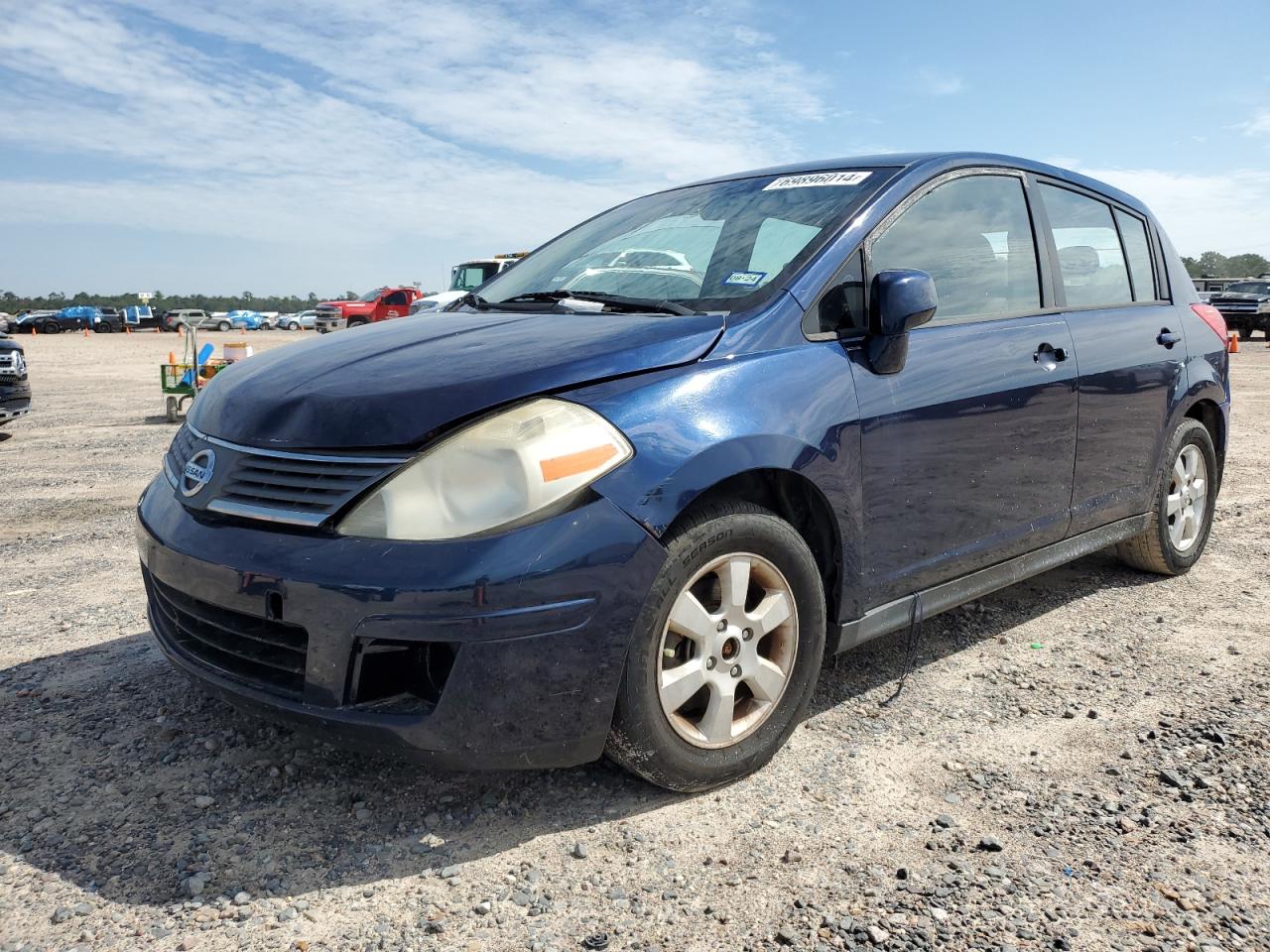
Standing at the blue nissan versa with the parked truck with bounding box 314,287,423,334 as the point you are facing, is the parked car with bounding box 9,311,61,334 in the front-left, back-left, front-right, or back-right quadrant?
front-left

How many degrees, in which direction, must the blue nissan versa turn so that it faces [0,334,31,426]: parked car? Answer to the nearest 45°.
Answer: approximately 90° to its right

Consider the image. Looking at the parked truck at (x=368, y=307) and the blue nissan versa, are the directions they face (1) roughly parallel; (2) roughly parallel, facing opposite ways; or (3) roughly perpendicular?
roughly parallel

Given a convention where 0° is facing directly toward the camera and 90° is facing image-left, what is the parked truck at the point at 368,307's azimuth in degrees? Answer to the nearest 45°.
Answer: approximately 45°

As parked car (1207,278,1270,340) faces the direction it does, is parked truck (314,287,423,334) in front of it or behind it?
in front

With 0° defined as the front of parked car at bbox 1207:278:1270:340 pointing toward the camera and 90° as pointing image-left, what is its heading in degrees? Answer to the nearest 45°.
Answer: approximately 45°

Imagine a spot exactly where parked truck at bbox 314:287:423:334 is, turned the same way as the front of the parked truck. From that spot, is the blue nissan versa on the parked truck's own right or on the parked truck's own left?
on the parked truck's own left

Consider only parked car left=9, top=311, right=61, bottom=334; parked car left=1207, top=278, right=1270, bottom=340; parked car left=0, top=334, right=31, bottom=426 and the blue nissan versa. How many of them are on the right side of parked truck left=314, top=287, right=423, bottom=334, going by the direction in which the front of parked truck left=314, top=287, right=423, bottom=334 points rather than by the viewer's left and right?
1

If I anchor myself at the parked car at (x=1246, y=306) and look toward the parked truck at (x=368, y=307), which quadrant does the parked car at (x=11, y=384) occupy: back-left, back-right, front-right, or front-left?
front-left

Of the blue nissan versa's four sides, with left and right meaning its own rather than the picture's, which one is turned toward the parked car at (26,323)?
right
